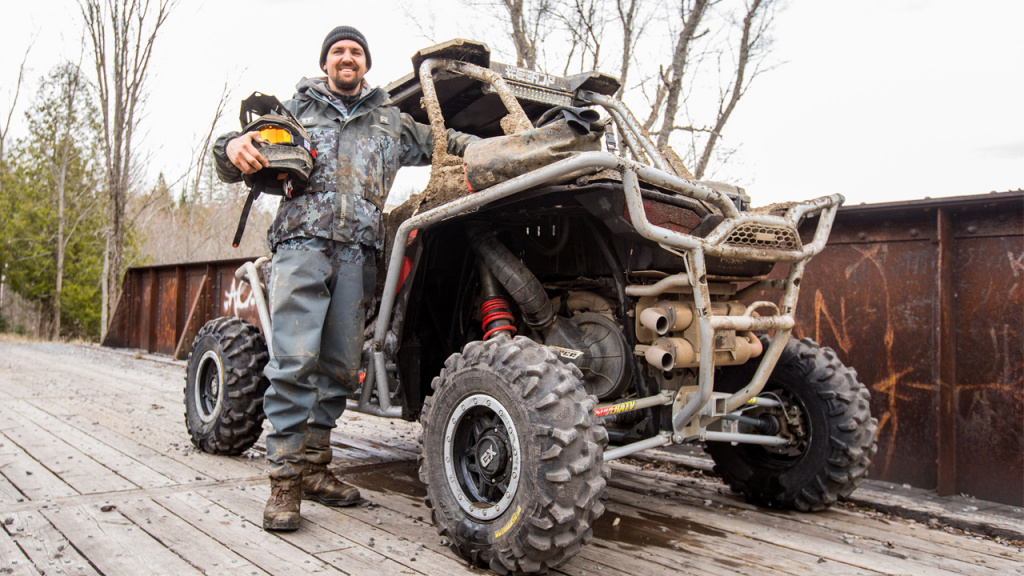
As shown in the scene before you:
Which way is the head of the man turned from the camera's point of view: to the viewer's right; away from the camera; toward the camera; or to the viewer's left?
toward the camera

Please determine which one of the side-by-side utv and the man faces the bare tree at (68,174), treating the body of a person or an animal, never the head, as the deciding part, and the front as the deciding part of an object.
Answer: the side-by-side utv

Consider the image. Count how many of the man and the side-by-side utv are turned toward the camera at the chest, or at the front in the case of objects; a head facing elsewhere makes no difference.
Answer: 1

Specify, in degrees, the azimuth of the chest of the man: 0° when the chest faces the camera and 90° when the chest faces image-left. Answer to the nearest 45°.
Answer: approximately 0°

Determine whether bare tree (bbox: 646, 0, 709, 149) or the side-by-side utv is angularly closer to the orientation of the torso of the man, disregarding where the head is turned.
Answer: the side-by-side utv

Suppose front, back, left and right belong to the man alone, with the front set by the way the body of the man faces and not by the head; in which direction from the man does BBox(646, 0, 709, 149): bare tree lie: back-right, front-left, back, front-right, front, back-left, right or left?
back-left

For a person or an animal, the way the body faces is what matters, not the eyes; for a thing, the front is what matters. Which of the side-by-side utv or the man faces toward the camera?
the man

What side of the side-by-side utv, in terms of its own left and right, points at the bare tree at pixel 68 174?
front

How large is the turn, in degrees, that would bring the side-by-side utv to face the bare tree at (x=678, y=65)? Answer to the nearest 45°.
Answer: approximately 45° to its right

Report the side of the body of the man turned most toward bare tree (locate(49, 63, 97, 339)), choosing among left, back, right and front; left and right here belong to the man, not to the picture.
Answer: back

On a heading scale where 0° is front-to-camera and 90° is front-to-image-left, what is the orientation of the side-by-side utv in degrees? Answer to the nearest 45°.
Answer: approximately 135°

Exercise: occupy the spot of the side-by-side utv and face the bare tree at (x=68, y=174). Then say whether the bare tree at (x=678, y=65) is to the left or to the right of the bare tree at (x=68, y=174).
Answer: right
